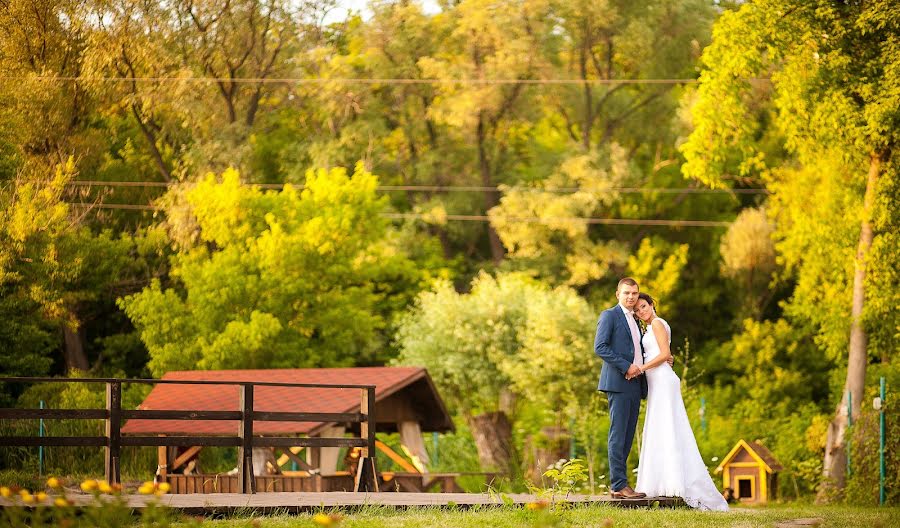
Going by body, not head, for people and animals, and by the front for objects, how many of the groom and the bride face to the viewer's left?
1

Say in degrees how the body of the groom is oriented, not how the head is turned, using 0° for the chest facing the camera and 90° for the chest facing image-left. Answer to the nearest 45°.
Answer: approximately 315°

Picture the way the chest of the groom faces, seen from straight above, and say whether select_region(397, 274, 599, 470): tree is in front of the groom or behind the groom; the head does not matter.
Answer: behind

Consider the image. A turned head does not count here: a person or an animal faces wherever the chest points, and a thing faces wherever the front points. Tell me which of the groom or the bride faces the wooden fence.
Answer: the bride

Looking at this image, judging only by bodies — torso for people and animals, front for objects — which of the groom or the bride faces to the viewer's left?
the bride

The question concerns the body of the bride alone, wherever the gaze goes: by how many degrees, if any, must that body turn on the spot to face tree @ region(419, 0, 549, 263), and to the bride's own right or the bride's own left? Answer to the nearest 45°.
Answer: approximately 90° to the bride's own right

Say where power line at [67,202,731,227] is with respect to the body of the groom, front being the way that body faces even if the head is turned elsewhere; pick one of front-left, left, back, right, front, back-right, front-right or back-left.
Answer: back-left

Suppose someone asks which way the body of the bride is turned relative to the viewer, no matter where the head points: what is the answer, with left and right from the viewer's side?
facing to the left of the viewer

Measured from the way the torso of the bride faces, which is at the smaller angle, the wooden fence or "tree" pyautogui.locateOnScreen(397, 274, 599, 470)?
the wooden fence

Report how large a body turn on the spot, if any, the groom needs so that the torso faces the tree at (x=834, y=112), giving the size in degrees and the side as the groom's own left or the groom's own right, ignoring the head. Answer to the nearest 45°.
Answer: approximately 135° to the groom's own left
